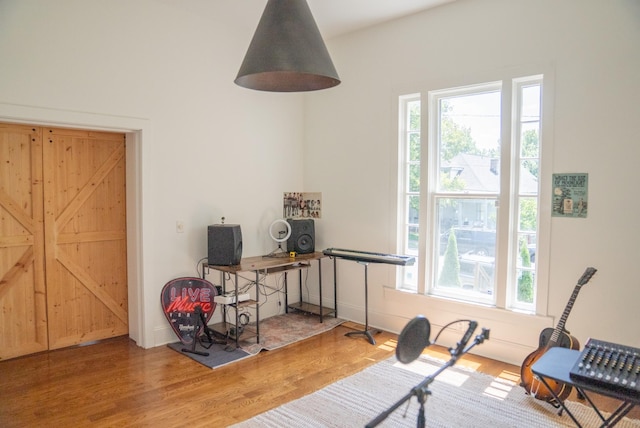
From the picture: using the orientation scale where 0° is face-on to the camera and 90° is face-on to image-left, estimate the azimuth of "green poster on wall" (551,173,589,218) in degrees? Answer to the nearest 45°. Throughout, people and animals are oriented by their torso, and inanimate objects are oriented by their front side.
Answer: approximately 0°

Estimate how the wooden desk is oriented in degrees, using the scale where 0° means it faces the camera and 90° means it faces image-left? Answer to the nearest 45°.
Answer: approximately 315°

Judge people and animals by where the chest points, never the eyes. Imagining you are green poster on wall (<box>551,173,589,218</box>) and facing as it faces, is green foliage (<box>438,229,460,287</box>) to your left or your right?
on your right

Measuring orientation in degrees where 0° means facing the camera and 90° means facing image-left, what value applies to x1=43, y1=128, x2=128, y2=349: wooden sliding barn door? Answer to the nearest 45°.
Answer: approximately 315°

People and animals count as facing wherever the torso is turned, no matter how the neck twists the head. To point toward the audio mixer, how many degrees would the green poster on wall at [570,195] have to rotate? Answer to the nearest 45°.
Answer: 0° — it already faces it
